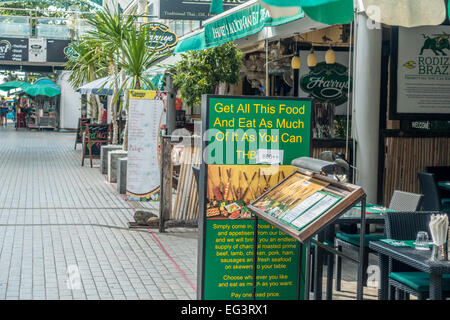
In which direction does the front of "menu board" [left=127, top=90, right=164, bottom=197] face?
toward the camera

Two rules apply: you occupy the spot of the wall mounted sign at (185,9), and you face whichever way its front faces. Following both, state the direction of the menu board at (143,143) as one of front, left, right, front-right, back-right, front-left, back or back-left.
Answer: front

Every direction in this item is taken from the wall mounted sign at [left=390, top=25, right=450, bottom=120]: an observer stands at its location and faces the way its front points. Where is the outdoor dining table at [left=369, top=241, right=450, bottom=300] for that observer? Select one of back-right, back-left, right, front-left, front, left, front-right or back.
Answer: front

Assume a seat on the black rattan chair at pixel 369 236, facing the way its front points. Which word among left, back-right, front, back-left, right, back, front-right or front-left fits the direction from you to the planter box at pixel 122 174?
right

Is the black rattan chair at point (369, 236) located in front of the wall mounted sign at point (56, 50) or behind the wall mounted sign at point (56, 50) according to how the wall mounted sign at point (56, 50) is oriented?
in front

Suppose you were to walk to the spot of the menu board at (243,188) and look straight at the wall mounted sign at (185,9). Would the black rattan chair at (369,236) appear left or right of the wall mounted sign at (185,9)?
right

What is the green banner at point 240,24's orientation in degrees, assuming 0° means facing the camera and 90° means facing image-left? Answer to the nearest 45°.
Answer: approximately 45°

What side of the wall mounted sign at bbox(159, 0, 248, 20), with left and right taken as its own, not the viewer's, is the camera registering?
front

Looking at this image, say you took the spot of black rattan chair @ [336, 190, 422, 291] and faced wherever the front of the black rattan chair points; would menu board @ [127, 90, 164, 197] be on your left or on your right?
on your right

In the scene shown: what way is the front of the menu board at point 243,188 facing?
toward the camera

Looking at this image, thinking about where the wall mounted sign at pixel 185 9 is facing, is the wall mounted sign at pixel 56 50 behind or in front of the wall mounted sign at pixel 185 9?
behind

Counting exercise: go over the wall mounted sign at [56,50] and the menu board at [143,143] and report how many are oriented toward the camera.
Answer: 2

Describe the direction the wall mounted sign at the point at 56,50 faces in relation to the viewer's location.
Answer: facing the viewer

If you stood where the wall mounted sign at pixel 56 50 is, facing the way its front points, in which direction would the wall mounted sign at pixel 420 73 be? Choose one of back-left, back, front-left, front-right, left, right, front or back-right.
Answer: front
